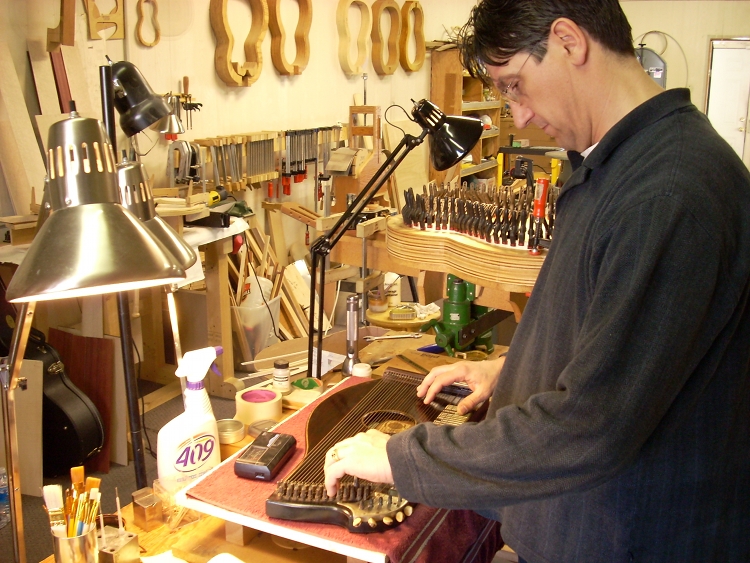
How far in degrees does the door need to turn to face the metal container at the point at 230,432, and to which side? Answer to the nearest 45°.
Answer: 0° — it already faces it

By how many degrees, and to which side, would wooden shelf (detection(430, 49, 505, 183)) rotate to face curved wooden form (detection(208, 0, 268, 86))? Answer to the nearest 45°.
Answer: approximately 90° to its right

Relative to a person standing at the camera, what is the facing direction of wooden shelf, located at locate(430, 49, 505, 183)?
facing the viewer and to the right of the viewer

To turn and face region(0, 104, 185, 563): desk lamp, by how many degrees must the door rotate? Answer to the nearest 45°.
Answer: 0° — it already faces it

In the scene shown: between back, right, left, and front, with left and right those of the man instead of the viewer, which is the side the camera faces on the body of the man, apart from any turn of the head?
left

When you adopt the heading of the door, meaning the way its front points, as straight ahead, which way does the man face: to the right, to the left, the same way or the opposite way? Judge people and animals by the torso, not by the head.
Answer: to the right

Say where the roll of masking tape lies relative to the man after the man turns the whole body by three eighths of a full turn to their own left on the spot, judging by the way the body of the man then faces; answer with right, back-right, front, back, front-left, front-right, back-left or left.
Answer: back

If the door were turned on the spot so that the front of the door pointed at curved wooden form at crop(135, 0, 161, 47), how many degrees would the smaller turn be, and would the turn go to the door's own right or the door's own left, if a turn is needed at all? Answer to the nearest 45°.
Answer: approximately 45° to the door's own right

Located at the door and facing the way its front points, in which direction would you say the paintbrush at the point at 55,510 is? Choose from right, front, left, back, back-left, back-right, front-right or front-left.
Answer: front

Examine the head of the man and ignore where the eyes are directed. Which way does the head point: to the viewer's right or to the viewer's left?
to the viewer's left

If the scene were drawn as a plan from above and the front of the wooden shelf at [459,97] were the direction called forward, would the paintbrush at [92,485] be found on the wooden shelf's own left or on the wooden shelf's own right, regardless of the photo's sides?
on the wooden shelf's own right

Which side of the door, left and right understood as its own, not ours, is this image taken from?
front

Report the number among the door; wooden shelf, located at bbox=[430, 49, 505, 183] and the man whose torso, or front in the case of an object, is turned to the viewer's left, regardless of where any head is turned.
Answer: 1
